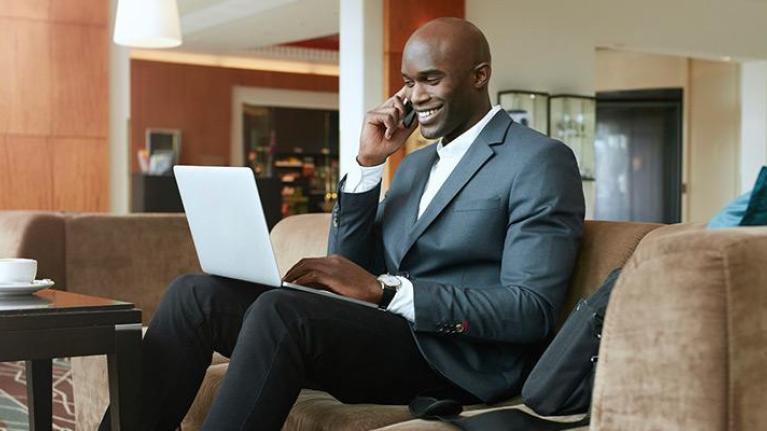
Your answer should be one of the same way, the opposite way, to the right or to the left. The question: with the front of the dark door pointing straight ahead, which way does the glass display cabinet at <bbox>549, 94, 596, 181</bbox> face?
the same way

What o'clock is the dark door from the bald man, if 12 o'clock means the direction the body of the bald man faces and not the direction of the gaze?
The dark door is roughly at 5 o'clock from the bald man.

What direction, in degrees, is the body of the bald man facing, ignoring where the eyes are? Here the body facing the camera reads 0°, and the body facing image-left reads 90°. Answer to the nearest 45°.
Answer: approximately 45°

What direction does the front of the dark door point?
toward the camera

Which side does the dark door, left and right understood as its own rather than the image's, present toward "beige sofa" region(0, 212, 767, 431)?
front

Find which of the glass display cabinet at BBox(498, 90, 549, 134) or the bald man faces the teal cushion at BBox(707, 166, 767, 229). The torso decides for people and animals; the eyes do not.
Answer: the glass display cabinet

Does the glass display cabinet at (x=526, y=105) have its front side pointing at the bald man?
yes

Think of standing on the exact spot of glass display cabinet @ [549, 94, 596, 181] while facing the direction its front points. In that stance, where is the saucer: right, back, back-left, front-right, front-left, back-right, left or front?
front

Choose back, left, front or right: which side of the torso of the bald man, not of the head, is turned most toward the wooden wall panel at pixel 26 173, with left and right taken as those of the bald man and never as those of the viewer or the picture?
right

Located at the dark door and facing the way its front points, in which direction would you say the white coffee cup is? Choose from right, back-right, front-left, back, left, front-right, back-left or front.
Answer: front

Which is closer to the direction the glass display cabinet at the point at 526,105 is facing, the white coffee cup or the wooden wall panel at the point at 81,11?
the white coffee cup

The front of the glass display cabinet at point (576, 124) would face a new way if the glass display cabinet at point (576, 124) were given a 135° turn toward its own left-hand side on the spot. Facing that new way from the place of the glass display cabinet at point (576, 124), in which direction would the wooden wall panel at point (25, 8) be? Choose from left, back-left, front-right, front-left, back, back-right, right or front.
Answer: back

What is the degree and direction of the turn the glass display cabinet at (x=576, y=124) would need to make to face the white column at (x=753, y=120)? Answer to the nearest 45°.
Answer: approximately 135° to its left

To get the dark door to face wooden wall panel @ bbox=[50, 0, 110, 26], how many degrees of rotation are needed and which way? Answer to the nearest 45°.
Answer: approximately 45° to its right

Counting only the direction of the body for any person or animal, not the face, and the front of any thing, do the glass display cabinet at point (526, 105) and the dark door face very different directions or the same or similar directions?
same or similar directions

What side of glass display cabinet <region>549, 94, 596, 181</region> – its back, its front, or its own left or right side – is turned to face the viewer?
front

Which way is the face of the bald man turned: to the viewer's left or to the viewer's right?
to the viewer's left
